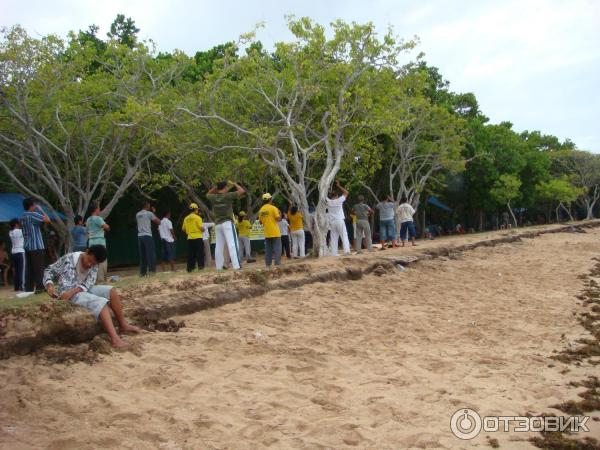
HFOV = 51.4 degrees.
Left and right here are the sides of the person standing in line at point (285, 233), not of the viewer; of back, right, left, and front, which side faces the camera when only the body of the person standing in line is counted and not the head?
back

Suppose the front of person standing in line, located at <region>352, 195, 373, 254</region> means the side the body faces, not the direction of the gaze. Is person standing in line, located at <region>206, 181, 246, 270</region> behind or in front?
behind

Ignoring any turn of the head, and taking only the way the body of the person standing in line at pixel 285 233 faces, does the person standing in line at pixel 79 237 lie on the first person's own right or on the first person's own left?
on the first person's own left

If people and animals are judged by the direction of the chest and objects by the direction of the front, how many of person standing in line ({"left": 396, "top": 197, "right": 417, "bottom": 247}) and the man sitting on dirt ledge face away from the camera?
1

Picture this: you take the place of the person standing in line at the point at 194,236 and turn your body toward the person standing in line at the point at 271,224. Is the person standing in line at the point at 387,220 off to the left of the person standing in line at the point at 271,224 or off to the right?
left

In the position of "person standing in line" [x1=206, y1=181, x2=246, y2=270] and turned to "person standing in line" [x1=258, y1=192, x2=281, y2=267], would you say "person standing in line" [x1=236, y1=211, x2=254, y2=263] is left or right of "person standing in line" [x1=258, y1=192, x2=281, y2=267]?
left

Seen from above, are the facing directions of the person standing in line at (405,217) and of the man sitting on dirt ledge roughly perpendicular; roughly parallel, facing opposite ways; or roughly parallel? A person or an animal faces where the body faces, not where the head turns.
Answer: roughly perpendicular

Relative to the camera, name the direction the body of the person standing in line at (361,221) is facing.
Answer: away from the camera

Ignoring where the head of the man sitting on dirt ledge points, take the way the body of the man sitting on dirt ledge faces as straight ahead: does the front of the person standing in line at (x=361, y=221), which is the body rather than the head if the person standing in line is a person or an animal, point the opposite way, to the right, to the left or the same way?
to the left

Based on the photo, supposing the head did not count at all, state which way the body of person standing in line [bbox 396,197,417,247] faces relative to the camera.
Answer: away from the camera

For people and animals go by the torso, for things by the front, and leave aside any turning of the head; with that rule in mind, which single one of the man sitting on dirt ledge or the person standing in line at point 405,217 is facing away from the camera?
the person standing in line

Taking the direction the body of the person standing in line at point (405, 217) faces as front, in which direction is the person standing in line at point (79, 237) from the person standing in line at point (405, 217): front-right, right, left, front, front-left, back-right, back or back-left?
back-left
